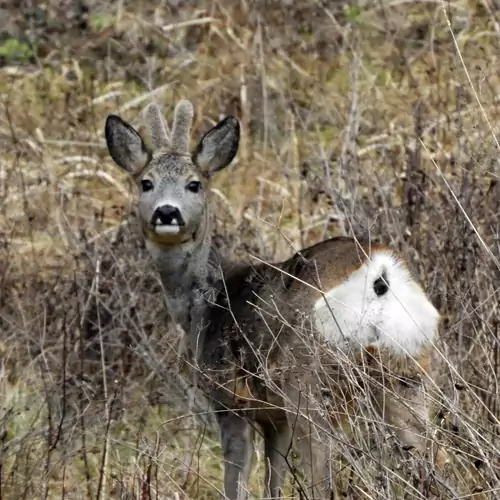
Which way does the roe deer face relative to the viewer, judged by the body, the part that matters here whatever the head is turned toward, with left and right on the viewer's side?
facing away from the viewer and to the left of the viewer
